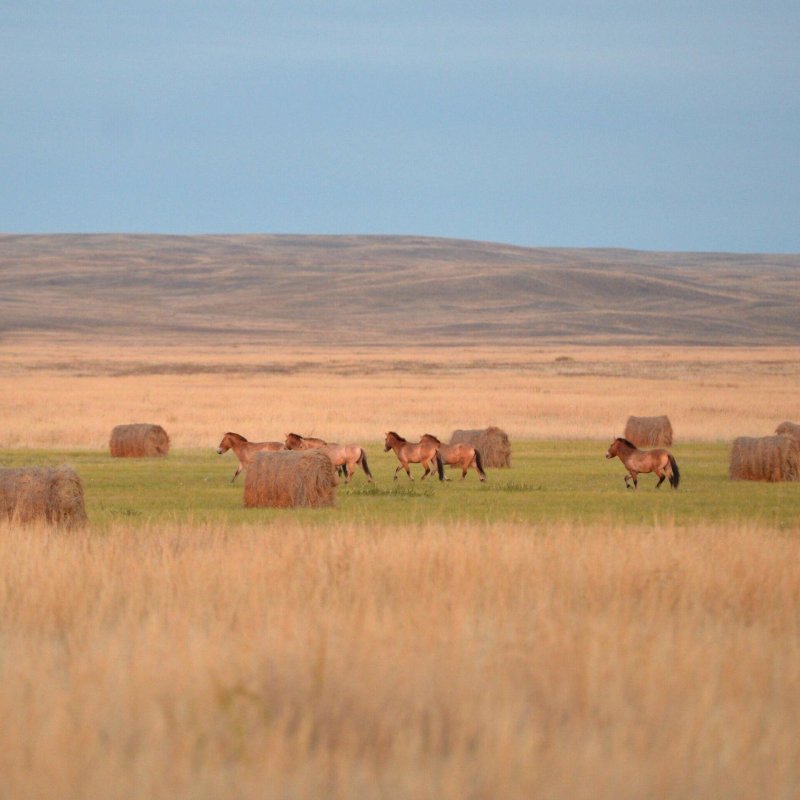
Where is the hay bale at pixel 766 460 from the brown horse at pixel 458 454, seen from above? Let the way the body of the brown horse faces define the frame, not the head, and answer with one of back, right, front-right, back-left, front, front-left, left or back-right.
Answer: back

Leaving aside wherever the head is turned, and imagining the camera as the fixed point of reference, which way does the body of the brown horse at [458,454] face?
to the viewer's left

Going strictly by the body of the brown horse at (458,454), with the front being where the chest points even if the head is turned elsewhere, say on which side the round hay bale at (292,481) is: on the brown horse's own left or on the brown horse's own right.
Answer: on the brown horse's own left

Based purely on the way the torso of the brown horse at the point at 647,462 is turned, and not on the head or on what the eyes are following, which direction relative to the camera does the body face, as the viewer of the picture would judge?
to the viewer's left

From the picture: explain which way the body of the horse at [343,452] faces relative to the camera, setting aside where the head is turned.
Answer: to the viewer's left

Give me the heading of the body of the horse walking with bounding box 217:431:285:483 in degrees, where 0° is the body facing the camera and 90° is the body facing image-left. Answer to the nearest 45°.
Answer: approximately 90°

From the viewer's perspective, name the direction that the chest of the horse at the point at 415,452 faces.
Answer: to the viewer's left
